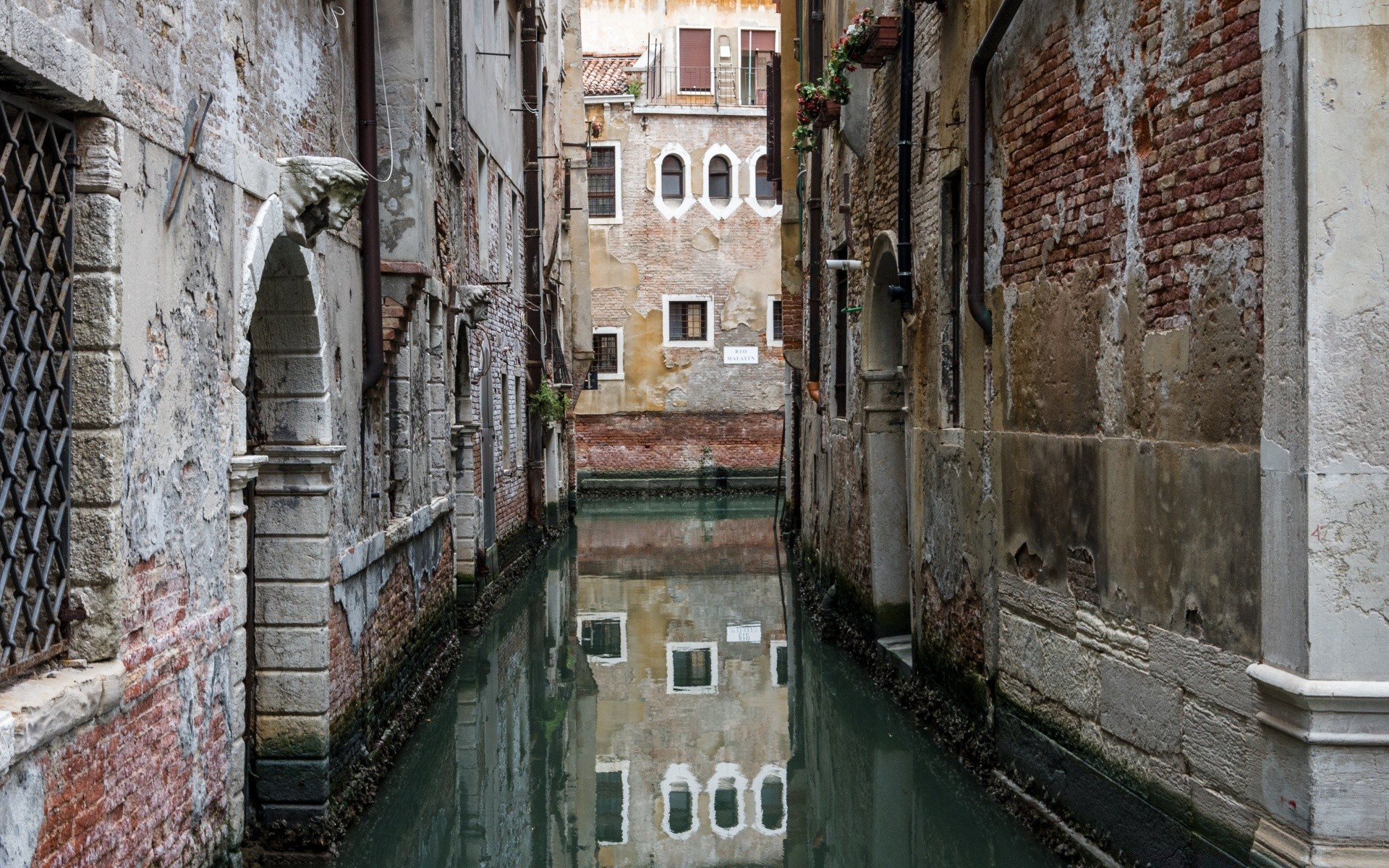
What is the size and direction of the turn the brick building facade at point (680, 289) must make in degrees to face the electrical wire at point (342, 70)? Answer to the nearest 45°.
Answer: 0° — it already faces it

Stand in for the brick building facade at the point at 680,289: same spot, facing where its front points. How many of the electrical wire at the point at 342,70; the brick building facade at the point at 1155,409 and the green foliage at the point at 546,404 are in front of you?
3

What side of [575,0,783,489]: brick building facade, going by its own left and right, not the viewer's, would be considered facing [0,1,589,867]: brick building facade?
front

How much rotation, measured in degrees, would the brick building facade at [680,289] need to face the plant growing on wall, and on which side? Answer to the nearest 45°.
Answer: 0° — it already faces it

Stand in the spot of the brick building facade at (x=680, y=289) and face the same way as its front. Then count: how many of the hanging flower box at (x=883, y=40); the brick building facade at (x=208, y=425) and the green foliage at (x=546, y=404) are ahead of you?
3

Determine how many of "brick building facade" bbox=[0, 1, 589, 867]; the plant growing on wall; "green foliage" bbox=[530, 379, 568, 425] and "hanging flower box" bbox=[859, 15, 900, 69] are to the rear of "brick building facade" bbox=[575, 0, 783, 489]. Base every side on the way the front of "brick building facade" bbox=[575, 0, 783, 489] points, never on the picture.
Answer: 0

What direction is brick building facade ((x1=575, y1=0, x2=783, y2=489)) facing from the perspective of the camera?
toward the camera

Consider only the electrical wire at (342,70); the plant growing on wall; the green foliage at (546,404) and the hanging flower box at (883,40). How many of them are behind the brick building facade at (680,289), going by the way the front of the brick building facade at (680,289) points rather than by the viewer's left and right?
0

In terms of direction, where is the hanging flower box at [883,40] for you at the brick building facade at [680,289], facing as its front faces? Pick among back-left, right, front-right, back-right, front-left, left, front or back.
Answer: front

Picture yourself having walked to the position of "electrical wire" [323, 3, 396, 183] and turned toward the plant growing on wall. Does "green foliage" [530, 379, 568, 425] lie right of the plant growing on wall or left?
left
